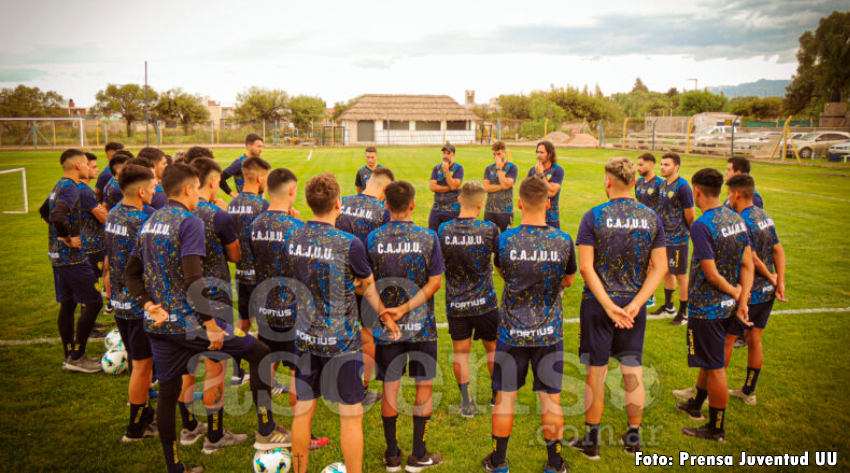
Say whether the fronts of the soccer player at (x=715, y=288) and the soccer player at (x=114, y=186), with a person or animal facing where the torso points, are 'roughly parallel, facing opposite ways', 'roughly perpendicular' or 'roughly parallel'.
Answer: roughly perpendicular

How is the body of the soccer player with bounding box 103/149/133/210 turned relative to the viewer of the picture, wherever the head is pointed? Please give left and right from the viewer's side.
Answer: facing to the right of the viewer

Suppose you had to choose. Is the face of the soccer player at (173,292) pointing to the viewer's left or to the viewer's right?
to the viewer's right

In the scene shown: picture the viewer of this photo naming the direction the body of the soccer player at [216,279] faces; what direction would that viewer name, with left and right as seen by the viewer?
facing away from the viewer and to the right of the viewer

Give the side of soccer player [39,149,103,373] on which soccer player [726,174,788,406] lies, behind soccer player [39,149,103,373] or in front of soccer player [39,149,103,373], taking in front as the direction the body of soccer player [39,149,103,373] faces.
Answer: in front

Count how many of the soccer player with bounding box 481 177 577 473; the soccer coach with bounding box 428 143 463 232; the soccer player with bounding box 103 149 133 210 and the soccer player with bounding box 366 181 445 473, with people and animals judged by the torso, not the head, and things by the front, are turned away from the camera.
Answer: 2

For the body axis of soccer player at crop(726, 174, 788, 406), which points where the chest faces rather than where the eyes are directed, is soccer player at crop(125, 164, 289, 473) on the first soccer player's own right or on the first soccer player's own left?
on the first soccer player's own left

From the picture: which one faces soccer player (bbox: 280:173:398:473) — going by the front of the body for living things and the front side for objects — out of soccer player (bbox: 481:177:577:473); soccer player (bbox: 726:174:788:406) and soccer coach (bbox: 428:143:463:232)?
soccer coach (bbox: 428:143:463:232)

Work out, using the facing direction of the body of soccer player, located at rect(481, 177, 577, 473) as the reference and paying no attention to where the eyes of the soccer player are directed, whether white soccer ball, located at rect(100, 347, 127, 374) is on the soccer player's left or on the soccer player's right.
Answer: on the soccer player's left

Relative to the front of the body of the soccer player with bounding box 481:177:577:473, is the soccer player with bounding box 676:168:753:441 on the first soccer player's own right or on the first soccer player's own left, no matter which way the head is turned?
on the first soccer player's own right

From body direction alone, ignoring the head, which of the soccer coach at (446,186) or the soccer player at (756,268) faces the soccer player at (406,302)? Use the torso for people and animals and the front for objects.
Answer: the soccer coach at (446,186)

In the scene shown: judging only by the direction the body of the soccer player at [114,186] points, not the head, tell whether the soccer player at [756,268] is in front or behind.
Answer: in front
